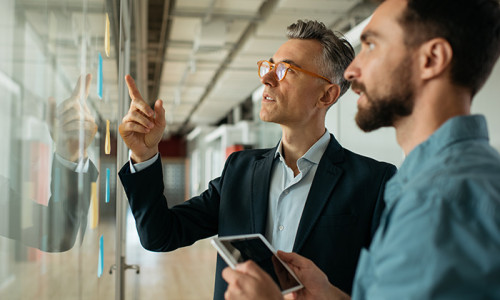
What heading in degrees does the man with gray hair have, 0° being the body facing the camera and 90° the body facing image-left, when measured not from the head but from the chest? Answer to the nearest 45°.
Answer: approximately 45°

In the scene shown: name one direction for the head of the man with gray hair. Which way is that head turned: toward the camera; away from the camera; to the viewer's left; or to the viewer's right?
to the viewer's left

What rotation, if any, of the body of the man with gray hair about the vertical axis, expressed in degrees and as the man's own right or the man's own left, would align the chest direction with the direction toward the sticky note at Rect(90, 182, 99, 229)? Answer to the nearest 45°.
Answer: approximately 45° to the man's own right
